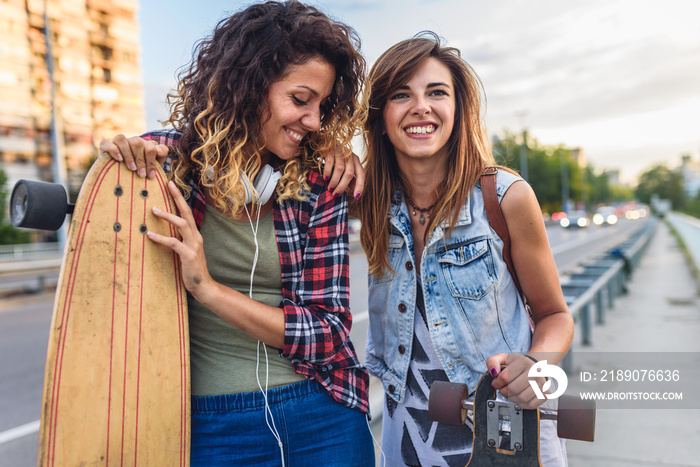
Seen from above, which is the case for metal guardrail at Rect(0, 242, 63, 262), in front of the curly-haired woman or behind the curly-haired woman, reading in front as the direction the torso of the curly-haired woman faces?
behind

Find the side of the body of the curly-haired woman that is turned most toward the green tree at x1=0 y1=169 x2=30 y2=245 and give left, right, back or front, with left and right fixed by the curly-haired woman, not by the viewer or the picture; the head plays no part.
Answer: back

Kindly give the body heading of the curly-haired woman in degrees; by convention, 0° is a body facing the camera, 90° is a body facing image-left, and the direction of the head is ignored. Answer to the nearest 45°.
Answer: approximately 0°

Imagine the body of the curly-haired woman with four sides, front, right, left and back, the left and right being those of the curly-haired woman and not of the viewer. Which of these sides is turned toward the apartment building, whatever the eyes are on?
back

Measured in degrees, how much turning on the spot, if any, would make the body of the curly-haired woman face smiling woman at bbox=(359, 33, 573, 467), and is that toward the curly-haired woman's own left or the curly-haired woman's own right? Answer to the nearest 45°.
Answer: approximately 90° to the curly-haired woman's own left
